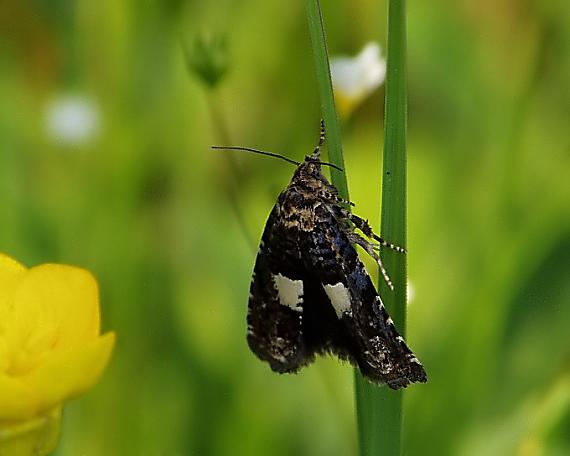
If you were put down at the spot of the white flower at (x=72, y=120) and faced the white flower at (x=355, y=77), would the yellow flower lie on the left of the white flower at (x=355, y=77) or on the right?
right

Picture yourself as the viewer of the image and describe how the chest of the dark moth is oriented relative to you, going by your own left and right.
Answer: facing away from the viewer
